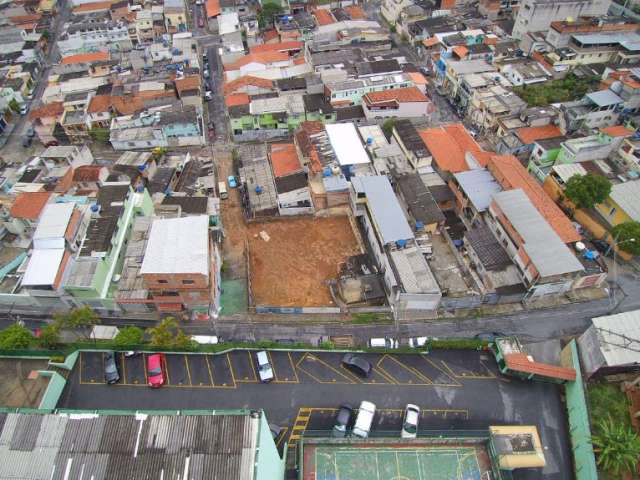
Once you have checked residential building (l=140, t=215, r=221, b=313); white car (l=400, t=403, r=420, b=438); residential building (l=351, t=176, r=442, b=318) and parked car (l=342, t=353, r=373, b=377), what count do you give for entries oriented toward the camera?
3

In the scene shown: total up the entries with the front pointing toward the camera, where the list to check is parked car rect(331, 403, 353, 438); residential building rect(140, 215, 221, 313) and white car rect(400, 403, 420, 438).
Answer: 3

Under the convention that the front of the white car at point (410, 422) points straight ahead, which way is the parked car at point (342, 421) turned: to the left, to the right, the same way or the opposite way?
the same way

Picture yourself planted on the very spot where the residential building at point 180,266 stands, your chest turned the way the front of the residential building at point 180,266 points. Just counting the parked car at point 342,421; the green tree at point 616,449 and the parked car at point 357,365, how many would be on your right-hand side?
0

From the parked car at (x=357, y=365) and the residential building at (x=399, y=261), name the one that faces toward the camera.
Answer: the residential building

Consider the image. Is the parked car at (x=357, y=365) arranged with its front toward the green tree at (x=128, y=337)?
no

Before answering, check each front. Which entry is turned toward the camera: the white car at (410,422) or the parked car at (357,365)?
the white car

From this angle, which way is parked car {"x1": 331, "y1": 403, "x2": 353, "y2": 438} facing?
toward the camera

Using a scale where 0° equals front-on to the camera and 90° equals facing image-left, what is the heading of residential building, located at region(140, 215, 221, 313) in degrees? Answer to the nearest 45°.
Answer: approximately 0°

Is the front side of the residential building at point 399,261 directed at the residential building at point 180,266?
no

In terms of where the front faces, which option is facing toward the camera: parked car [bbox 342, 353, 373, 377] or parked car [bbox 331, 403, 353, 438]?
parked car [bbox 331, 403, 353, 438]

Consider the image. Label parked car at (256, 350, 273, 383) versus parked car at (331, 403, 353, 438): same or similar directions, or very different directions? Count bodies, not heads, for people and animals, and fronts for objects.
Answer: same or similar directions

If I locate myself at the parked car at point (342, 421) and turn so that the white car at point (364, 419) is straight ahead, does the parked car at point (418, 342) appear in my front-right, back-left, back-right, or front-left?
front-left

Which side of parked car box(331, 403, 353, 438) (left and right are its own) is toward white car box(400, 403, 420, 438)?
left
